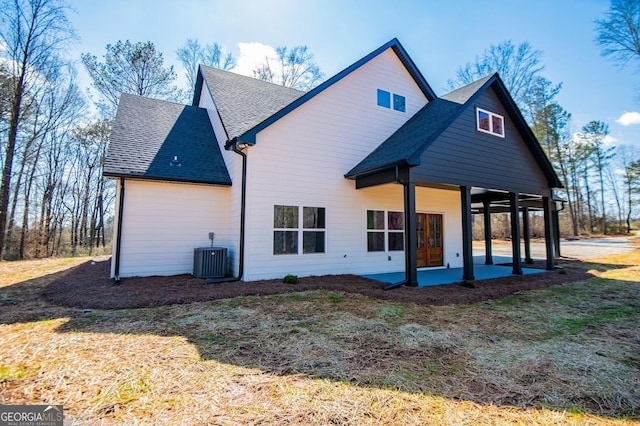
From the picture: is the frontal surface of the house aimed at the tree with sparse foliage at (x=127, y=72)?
no

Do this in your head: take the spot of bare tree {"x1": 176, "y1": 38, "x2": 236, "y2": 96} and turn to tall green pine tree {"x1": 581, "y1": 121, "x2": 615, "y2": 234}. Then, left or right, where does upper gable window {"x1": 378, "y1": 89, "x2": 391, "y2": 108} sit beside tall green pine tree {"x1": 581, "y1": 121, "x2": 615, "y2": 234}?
right

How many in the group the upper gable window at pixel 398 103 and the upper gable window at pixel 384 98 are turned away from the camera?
0

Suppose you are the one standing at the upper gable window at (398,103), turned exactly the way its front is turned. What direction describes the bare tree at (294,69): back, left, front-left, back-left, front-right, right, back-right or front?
back

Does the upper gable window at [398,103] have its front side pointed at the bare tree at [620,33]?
no

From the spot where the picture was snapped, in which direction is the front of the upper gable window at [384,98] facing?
facing the viewer and to the right of the viewer

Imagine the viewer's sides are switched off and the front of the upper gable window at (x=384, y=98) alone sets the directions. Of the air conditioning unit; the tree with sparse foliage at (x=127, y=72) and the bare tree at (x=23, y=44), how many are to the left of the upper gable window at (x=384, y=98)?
0

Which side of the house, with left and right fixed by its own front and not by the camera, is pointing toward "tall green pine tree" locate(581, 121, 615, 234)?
left

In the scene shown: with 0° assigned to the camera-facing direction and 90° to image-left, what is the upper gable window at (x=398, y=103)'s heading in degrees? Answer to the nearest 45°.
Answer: approximately 315°

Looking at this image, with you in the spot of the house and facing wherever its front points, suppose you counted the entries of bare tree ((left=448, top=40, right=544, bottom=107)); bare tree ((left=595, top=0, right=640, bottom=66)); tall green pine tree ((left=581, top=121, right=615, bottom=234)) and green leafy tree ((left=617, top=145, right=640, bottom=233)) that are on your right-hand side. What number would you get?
0

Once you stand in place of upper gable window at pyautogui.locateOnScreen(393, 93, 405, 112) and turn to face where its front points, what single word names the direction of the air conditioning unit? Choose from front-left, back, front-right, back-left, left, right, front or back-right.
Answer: right

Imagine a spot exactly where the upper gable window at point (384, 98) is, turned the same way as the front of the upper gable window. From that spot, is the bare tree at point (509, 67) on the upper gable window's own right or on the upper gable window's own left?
on the upper gable window's own left

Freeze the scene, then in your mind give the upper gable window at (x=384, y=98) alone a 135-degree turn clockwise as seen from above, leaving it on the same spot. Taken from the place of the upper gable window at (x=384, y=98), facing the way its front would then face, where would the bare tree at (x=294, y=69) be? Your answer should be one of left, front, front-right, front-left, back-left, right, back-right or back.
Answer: front-right

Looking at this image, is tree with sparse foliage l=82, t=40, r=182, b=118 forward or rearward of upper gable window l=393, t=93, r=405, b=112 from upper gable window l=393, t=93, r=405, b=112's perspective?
rearward

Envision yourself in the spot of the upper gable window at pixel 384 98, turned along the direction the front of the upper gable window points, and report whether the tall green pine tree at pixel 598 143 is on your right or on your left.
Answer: on your left

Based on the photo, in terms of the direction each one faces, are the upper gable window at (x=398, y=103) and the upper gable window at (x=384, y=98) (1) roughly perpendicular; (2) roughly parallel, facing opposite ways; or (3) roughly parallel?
roughly parallel
